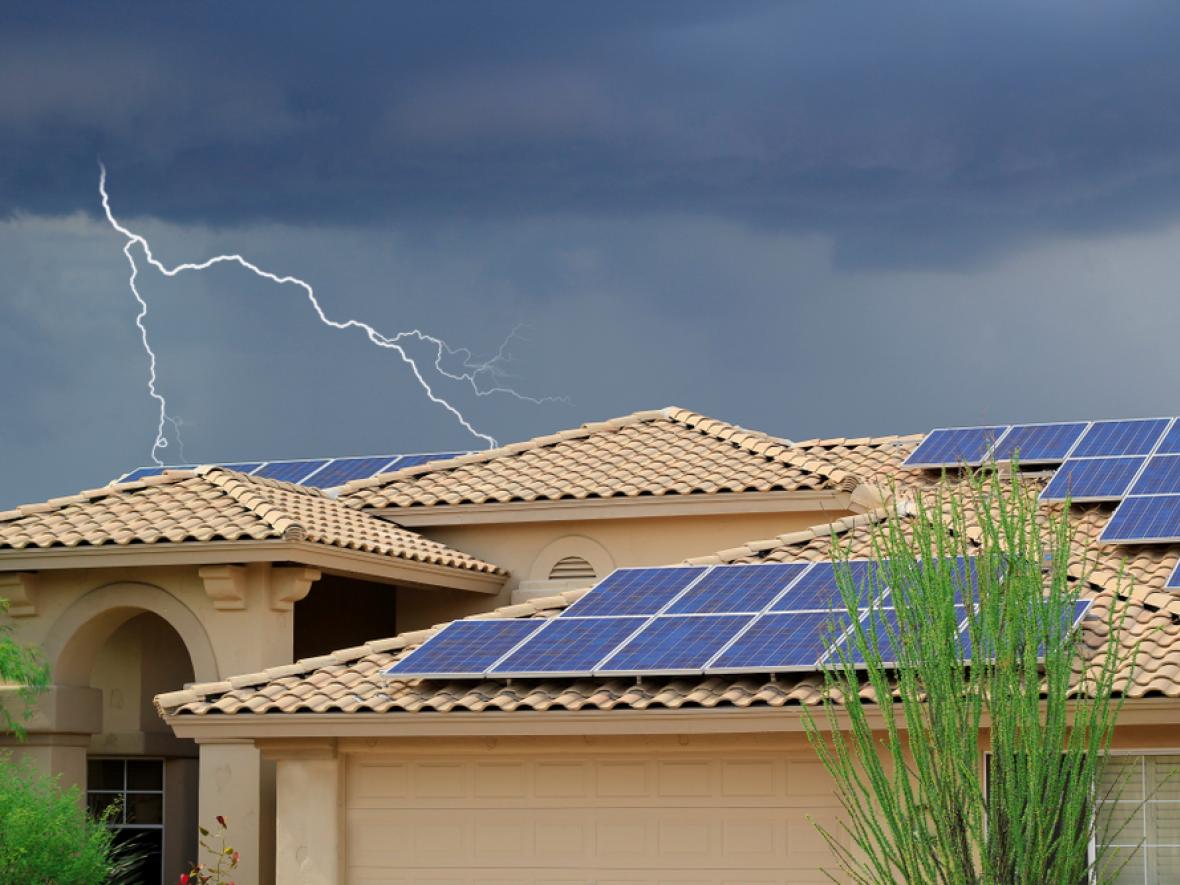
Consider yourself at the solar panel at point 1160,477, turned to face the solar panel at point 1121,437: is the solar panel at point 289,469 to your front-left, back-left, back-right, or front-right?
front-left

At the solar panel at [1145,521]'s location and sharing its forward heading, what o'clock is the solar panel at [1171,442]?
the solar panel at [1171,442] is roughly at 6 o'clock from the solar panel at [1145,521].

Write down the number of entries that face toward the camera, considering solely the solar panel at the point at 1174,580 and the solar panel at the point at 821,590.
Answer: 2

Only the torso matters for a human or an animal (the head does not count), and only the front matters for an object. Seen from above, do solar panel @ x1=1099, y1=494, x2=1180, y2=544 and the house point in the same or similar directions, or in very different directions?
same or similar directions

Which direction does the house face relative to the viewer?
toward the camera

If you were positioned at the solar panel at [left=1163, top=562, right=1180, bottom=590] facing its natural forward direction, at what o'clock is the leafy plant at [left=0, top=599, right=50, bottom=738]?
The leafy plant is roughly at 3 o'clock from the solar panel.

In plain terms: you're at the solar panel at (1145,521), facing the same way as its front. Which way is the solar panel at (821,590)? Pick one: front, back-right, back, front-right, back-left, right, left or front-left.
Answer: front-right

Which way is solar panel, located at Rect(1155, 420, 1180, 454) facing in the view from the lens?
facing the viewer

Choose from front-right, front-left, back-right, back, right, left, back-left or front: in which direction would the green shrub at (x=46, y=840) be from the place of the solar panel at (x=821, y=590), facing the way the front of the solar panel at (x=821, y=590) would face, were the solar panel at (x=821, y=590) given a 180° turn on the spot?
left

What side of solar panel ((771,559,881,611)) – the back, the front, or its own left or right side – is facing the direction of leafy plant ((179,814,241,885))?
right

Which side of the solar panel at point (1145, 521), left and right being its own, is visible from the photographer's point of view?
front

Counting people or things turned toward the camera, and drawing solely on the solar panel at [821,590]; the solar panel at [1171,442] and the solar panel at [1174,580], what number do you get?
3
